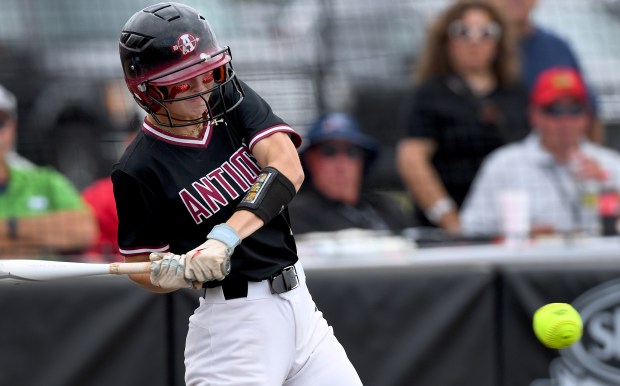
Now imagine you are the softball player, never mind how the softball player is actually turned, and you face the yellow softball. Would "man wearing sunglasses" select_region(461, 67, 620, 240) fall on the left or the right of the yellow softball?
left

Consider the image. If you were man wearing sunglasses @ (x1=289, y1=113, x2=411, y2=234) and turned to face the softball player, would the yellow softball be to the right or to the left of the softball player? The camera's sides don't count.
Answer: left

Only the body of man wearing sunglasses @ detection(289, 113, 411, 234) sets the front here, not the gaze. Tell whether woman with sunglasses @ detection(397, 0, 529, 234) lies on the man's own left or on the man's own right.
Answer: on the man's own left

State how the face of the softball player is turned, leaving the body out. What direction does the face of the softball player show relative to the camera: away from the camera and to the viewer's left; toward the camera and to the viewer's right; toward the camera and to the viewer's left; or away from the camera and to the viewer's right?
toward the camera and to the viewer's right

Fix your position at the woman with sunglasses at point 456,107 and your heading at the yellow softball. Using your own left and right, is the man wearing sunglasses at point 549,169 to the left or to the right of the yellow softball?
left

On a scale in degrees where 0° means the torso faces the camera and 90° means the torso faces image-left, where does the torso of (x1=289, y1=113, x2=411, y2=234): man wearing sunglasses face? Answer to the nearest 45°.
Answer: approximately 0°

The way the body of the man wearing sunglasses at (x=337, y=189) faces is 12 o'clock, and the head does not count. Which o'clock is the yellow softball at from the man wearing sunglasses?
The yellow softball is roughly at 11 o'clock from the man wearing sunglasses.

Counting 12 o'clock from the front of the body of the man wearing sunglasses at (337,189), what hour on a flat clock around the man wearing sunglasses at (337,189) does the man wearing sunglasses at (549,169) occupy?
the man wearing sunglasses at (549,169) is roughly at 9 o'clock from the man wearing sunglasses at (337,189).
